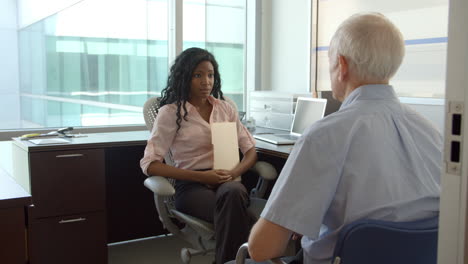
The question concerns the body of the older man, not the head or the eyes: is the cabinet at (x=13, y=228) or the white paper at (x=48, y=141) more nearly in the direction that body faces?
the white paper

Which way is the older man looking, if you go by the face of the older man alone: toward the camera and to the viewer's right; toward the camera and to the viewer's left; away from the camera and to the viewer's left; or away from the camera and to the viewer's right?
away from the camera and to the viewer's left

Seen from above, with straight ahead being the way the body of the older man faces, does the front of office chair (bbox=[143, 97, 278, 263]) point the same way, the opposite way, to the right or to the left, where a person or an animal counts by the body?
the opposite way

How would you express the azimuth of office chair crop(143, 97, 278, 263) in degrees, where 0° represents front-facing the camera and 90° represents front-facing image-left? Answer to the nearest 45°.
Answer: approximately 315°

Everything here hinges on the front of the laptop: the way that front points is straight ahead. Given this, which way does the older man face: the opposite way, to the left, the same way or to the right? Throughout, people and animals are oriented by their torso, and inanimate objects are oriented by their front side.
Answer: to the right

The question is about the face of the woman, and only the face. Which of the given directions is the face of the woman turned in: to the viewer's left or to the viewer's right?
to the viewer's right

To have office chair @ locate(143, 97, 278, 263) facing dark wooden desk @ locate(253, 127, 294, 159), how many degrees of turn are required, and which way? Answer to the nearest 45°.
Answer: approximately 90° to its left

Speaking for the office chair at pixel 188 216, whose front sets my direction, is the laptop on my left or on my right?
on my left

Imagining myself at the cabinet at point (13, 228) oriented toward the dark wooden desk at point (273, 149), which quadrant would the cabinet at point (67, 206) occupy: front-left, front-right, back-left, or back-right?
front-left

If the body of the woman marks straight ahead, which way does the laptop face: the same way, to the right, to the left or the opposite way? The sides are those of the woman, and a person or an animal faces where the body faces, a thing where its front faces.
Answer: to the right

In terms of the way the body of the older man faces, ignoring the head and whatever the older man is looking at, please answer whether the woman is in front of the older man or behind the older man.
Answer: in front

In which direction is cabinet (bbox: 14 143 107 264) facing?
toward the camera

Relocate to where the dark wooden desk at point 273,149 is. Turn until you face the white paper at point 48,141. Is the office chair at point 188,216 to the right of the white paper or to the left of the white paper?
left

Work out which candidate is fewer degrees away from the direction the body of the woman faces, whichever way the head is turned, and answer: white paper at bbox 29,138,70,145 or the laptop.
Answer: the laptop

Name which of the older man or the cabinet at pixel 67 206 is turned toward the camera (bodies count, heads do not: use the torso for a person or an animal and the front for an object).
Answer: the cabinet

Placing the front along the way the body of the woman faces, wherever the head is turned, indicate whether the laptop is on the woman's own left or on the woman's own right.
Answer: on the woman's own left

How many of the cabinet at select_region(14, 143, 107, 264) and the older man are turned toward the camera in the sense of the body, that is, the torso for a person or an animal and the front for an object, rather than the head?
1

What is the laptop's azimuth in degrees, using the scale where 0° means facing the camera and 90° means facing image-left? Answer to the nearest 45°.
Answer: approximately 45°

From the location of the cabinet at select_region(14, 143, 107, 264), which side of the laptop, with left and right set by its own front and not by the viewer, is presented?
front
